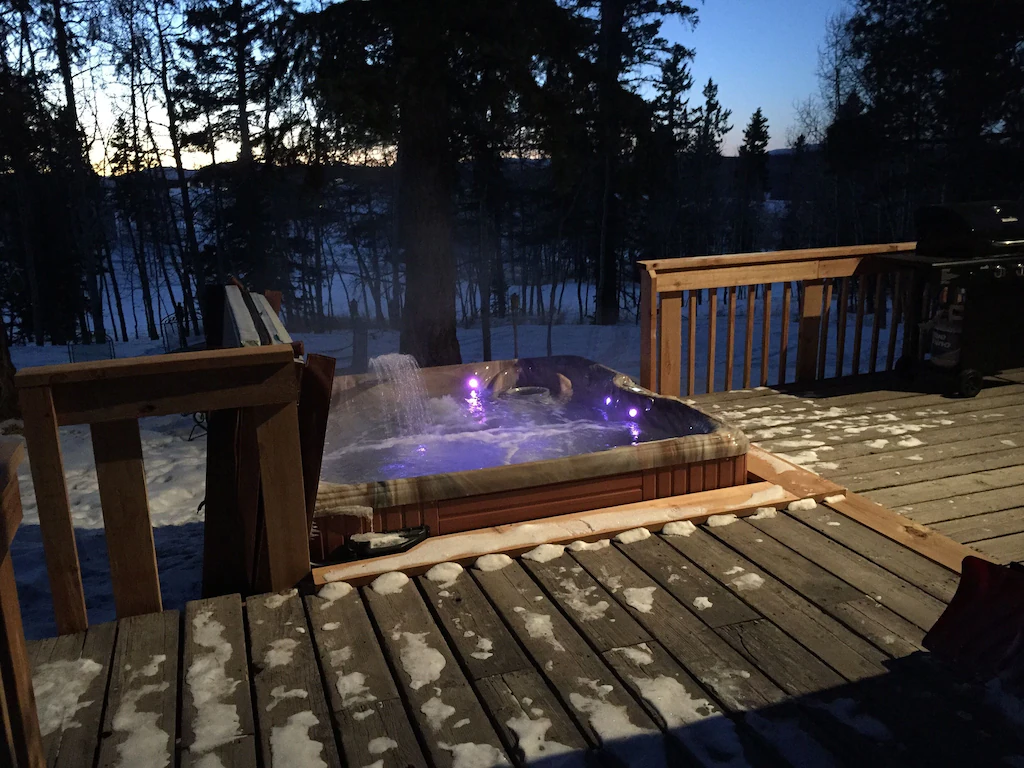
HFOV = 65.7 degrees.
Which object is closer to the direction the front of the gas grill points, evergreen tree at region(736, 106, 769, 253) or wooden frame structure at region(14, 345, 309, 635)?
the wooden frame structure

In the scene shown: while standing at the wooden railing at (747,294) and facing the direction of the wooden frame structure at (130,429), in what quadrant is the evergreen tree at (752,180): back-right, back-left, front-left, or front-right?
back-right
